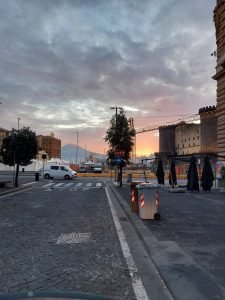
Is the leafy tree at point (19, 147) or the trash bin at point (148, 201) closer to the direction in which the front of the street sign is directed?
the trash bin

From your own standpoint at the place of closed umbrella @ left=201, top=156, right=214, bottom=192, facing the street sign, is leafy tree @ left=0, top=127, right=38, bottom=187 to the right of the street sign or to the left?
left

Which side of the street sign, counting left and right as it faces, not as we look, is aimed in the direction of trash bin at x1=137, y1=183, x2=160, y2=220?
front

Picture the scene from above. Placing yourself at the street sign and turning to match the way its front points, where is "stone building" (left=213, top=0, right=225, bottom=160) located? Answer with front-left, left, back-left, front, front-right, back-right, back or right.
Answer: front-left

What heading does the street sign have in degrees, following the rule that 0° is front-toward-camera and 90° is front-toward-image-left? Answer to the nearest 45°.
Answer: approximately 0°
